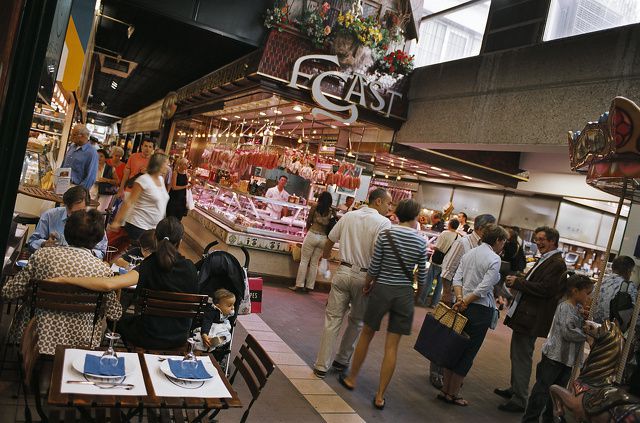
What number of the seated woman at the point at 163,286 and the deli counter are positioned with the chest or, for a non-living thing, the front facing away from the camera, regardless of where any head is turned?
1

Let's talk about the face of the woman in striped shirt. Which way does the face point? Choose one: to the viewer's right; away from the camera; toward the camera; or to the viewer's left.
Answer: away from the camera

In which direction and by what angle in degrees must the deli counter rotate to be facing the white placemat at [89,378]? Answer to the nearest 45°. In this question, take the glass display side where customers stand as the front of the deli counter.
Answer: approximately 45° to its left

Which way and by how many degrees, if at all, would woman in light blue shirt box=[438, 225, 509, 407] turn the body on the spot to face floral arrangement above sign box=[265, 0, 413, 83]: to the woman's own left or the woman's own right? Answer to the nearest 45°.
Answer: approximately 90° to the woman's own left

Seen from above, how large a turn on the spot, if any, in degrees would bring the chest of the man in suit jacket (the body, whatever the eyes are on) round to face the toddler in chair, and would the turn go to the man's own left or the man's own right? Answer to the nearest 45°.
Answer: approximately 45° to the man's own left

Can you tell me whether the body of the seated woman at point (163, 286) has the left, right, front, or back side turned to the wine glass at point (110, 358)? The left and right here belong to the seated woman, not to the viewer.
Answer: back

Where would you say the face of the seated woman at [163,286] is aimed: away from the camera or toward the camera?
away from the camera

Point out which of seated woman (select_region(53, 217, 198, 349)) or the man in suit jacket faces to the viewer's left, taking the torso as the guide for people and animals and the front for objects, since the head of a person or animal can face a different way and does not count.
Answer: the man in suit jacket

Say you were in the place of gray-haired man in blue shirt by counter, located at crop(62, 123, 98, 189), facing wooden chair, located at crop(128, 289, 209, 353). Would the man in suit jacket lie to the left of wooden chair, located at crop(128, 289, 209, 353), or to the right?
left

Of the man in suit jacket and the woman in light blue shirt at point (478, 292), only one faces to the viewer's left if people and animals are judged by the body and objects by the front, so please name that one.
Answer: the man in suit jacket

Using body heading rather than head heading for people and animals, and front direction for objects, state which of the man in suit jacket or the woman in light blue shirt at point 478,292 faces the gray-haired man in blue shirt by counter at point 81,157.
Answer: the man in suit jacket

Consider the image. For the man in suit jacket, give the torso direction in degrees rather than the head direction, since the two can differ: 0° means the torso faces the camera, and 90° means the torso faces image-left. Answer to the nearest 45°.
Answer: approximately 90°

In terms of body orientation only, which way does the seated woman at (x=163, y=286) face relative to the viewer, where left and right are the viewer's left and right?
facing away from the viewer

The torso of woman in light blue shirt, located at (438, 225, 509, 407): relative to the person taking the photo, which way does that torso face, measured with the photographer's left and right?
facing away from the viewer and to the right of the viewer

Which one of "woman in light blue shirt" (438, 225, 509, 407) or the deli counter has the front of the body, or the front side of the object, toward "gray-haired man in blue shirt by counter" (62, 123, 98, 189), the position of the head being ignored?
the deli counter
